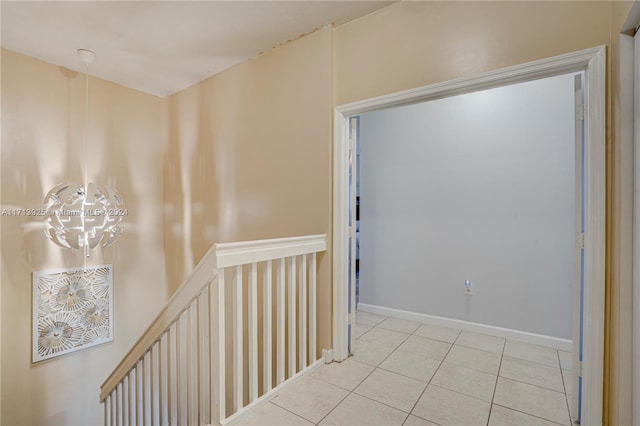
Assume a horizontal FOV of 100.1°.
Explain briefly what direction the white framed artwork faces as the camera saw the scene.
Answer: facing the viewer and to the right of the viewer

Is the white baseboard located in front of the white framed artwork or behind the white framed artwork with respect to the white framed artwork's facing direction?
in front

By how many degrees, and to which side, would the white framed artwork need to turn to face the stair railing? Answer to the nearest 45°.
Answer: approximately 45° to its right

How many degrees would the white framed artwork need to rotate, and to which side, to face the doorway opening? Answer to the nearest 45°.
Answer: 0° — it already faces it
